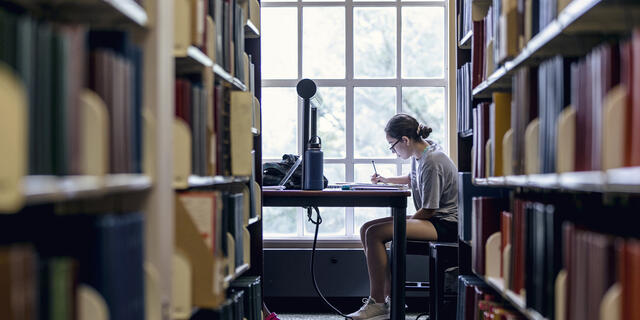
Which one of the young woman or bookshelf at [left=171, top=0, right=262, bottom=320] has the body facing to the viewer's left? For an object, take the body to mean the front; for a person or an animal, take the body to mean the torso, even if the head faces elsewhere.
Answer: the young woman

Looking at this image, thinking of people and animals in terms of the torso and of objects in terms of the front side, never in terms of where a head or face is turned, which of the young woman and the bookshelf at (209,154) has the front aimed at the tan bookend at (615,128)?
the bookshelf

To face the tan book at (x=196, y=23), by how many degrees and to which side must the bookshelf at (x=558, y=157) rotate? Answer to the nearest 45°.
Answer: approximately 45° to its right

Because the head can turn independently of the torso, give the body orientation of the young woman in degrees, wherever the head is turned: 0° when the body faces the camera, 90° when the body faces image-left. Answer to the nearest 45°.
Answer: approximately 90°

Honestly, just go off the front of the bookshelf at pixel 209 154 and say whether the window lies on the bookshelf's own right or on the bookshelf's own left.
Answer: on the bookshelf's own left

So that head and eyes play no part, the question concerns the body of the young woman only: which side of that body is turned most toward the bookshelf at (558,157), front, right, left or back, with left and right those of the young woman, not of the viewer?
left

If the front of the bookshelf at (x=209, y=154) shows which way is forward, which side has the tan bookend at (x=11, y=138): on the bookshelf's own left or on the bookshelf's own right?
on the bookshelf's own right

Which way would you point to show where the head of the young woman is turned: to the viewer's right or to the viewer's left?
to the viewer's left

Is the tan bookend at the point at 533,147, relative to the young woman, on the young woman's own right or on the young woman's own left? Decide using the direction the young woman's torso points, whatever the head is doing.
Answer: on the young woman's own left

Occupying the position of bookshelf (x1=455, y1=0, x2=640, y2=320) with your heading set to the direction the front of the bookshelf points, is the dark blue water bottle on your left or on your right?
on your right

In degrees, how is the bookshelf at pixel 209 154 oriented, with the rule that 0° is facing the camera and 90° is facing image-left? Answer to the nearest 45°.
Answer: approximately 315°

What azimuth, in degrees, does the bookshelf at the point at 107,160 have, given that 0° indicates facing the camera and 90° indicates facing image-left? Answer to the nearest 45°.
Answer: approximately 315°

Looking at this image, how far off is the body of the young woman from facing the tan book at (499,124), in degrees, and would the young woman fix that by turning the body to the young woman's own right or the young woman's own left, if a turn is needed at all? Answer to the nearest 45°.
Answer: approximately 90° to the young woman's own left
